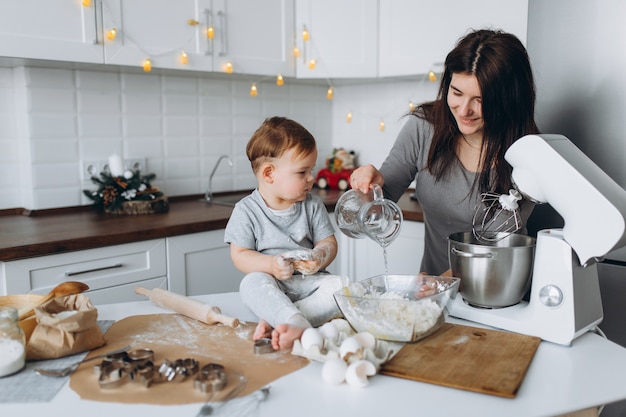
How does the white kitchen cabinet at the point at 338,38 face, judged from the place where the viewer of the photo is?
facing the viewer

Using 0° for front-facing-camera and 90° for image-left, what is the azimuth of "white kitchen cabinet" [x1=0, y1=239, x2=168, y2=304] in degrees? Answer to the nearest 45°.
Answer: approximately 315°

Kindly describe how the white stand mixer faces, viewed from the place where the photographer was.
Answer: facing away from the viewer and to the left of the viewer

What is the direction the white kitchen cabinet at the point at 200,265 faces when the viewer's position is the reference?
facing the viewer and to the right of the viewer

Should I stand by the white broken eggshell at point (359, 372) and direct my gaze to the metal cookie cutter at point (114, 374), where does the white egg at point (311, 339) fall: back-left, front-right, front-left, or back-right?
front-right

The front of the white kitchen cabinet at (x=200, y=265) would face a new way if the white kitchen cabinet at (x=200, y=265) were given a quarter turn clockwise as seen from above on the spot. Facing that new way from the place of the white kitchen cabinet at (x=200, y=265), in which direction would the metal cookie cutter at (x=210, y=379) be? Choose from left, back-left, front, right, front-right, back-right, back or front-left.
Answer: front-left

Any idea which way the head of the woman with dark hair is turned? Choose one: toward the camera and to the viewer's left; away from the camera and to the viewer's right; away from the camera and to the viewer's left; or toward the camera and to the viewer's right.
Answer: toward the camera and to the viewer's left

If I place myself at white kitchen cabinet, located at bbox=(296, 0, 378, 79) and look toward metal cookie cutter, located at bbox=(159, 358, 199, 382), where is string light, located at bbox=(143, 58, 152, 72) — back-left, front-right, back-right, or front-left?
front-right

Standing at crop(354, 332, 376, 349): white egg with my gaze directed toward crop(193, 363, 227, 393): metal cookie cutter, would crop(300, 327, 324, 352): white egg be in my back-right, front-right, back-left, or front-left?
front-right
